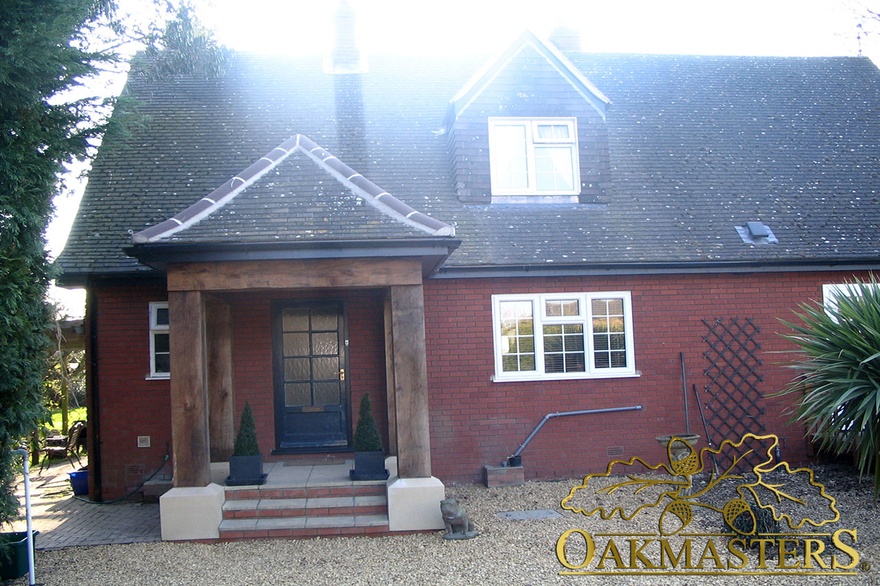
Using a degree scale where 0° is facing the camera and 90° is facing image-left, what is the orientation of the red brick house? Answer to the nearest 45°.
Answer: approximately 0°

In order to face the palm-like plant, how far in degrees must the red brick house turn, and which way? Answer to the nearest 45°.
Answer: approximately 45° to its left

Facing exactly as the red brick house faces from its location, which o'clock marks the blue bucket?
The blue bucket is roughly at 3 o'clock from the red brick house.
